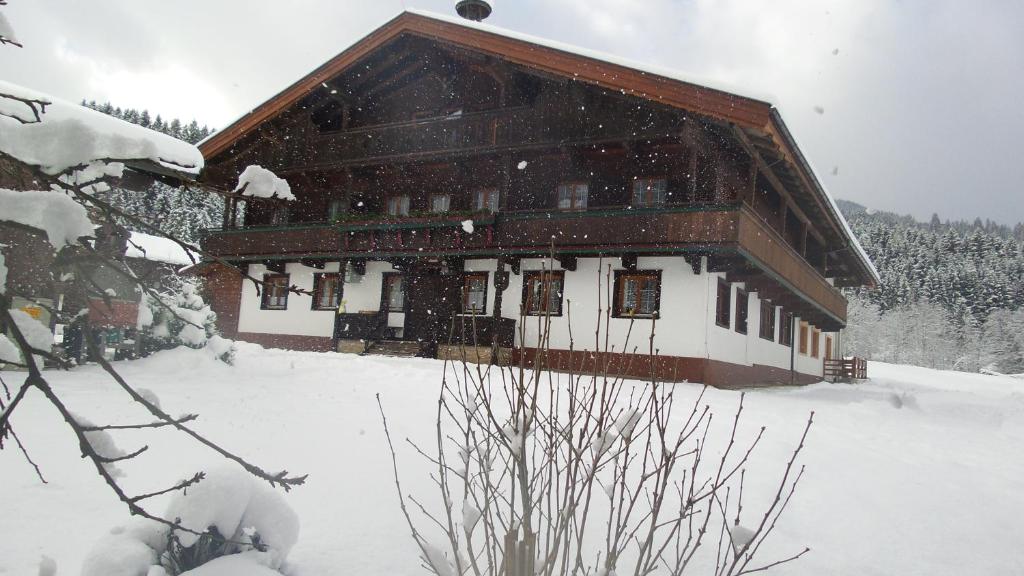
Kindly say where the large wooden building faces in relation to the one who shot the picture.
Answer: facing the viewer and to the left of the viewer

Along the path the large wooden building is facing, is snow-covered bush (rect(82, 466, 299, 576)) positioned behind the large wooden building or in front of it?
in front

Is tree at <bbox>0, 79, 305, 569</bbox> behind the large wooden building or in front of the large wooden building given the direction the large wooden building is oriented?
in front
